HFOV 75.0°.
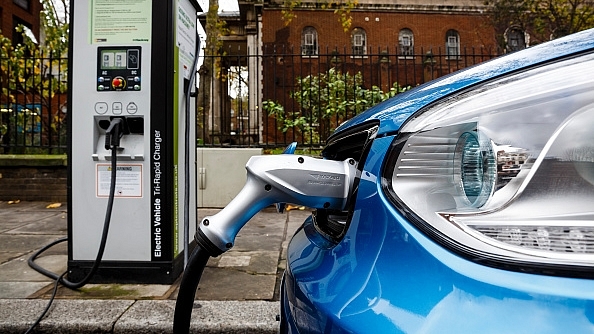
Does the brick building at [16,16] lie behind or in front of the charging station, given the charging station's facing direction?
behind

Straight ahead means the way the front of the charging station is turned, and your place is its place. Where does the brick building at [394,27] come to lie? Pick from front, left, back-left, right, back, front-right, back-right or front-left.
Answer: back-left

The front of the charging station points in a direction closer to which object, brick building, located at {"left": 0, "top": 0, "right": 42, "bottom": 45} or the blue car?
the blue car

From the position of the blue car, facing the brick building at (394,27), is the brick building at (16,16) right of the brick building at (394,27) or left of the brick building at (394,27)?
left

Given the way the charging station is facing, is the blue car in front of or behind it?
in front

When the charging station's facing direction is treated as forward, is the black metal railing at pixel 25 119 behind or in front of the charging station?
behind

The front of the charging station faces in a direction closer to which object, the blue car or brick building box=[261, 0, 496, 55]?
the blue car

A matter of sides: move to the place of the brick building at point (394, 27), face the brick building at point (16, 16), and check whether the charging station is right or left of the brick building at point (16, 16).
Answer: left

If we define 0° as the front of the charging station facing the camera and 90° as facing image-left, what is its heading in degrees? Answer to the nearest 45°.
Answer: approximately 0°
